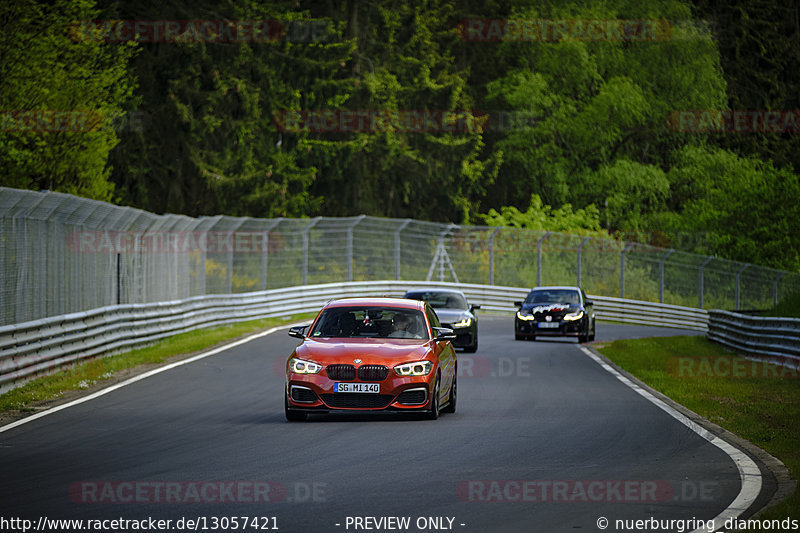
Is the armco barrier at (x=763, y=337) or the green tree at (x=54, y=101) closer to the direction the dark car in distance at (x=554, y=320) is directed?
the armco barrier

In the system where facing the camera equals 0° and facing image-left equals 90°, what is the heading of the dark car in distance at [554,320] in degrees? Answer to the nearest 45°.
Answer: approximately 0°

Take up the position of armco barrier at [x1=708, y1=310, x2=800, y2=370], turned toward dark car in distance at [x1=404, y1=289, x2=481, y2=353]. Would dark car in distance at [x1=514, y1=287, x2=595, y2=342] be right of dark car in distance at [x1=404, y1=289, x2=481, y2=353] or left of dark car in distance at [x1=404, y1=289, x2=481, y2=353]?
right

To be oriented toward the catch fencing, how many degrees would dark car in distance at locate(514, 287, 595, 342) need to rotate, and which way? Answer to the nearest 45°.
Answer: approximately 90° to its right

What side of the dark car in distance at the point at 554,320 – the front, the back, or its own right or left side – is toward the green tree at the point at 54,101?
right
